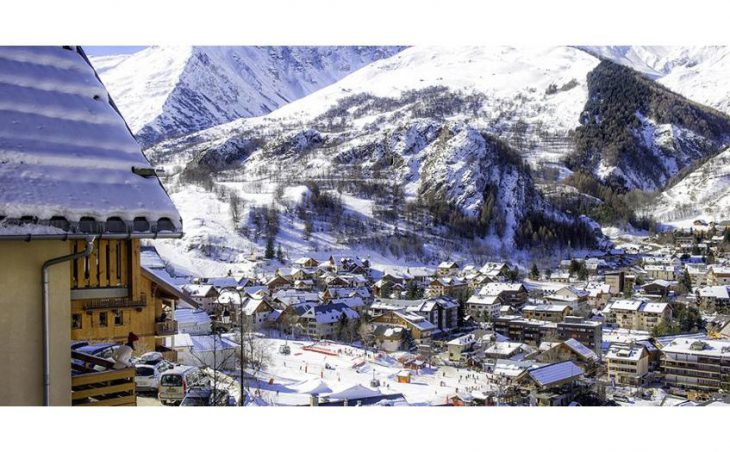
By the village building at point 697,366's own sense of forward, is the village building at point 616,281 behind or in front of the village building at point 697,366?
behind

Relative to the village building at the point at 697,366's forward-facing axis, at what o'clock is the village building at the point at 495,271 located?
the village building at the point at 495,271 is roughly at 5 o'clock from the village building at the point at 697,366.

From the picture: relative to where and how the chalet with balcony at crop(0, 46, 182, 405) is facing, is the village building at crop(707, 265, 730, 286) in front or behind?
in front

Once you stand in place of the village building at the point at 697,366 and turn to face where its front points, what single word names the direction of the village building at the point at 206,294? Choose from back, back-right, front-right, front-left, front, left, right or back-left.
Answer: right

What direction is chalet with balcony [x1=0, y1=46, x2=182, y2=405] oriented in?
to the viewer's right

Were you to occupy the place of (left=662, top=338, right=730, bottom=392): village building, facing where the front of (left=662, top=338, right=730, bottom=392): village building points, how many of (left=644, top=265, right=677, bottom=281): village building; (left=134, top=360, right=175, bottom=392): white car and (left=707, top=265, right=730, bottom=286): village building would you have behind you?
2

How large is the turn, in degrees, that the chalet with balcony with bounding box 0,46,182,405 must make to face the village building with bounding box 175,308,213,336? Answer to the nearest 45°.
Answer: approximately 90° to its left

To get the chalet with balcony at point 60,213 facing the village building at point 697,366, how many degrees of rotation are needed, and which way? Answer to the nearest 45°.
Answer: approximately 45° to its left

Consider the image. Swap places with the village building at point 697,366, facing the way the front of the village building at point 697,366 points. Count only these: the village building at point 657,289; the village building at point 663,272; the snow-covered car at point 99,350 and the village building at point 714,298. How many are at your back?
3

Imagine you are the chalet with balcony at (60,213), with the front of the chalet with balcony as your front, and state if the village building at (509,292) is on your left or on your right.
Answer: on your left

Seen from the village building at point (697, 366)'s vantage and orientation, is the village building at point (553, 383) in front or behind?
in front

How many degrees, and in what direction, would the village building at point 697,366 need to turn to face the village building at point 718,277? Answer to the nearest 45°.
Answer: approximately 180°

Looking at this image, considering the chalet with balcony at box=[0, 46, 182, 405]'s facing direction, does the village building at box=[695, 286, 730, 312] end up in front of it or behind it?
in front

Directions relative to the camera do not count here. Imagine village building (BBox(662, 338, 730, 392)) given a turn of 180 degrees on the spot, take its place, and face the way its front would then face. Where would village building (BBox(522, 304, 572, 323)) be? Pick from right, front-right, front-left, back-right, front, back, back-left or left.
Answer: front-left

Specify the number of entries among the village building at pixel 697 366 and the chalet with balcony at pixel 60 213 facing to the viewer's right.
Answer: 1
